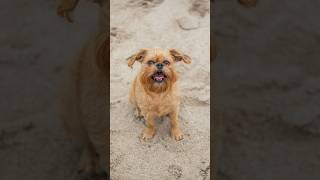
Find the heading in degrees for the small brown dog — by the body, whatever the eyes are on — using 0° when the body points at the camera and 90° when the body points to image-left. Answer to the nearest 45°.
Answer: approximately 0°
